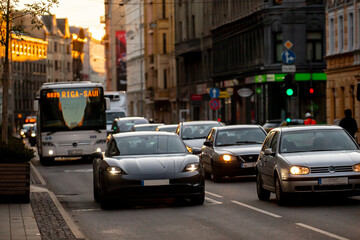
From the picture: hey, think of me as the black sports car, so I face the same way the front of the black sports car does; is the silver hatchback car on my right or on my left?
on my left

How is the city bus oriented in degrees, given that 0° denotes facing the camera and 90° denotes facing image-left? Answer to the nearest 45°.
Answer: approximately 0°

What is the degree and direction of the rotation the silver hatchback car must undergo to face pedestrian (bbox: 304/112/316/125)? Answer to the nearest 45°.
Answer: approximately 135° to its left

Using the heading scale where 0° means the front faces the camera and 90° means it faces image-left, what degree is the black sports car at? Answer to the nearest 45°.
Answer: approximately 0°

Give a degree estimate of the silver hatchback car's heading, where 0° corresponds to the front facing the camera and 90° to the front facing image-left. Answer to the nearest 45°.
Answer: approximately 315°

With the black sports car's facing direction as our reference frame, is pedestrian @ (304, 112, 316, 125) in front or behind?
behind

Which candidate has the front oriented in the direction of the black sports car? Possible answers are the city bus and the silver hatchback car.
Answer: the city bus

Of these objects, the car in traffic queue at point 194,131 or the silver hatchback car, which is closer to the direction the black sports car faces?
the silver hatchback car

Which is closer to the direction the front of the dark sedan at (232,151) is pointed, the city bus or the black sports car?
the black sports car
